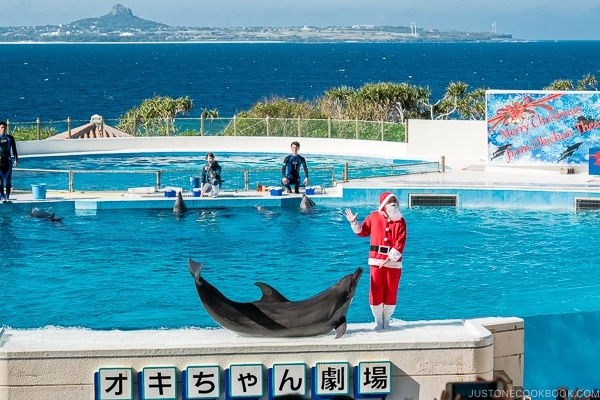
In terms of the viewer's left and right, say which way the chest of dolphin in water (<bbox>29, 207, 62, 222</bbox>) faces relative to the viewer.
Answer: facing to the left of the viewer

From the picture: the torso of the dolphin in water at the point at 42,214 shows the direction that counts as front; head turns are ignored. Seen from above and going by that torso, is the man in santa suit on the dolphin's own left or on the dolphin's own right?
on the dolphin's own left

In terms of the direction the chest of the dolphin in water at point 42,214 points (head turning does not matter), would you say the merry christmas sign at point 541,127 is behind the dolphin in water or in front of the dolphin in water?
behind

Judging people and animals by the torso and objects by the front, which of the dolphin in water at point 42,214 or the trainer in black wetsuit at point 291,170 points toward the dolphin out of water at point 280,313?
the trainer in black wetsuit

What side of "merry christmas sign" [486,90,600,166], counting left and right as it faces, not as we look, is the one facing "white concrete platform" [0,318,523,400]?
front

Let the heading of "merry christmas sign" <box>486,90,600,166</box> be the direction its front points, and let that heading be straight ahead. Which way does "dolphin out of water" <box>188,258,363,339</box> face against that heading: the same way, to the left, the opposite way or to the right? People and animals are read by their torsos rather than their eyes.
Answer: to the left

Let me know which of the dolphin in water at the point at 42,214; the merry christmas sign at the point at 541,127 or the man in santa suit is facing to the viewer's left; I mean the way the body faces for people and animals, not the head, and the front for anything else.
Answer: the dolphin in water

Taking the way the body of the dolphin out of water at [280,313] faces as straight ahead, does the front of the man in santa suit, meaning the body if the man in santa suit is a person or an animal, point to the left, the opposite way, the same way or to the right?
to the right

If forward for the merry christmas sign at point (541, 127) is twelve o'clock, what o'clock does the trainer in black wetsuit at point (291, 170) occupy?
The trainer in black wetsuit is roughly at 2 o'clock from the merry christmas sign.

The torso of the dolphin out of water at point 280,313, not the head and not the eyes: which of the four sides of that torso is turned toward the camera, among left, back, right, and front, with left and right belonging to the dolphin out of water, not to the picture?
right
